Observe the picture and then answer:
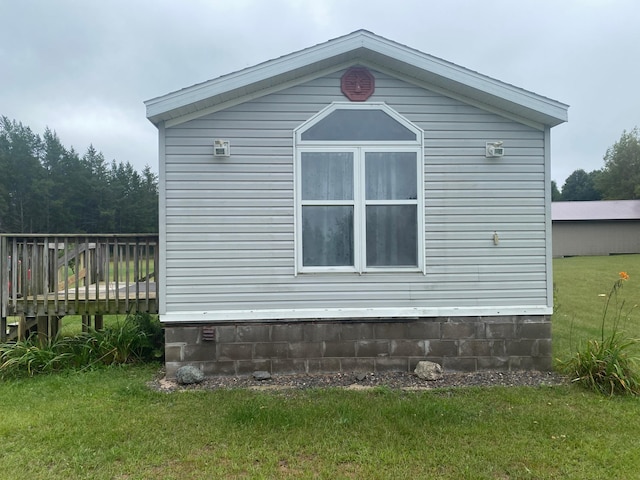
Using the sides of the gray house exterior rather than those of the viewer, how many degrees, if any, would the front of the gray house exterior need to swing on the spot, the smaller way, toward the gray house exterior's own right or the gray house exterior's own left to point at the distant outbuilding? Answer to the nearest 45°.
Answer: approximately 135° to the gray house exterior's own left

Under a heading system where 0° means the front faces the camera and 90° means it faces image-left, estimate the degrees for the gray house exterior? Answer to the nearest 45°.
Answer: approximately 0°

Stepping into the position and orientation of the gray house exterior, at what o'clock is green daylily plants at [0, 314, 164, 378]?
The green daylily plants is roughly at 3 o'clock from the gray house exterior.

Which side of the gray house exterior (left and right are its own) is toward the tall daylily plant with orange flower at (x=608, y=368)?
left
